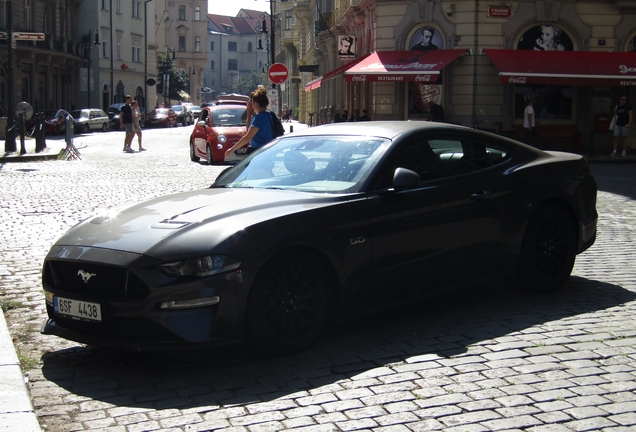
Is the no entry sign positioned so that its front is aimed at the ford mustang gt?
yes

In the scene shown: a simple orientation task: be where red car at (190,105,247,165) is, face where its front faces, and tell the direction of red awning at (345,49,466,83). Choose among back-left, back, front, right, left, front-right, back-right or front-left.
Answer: left

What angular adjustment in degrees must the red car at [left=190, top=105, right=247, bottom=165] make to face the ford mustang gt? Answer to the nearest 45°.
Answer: approximately 45° to its right

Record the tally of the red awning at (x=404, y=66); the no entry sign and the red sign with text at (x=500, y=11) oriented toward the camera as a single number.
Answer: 3

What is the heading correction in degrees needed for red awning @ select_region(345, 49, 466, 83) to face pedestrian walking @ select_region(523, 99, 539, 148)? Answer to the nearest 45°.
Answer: approximately 45° to its left

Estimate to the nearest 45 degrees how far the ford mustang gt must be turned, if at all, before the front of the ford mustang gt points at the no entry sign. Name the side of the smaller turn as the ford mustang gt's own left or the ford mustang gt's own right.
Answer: approximately 135° to the ford mustang gt's own right

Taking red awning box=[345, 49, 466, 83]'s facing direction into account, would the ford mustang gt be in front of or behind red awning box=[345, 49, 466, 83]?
in front

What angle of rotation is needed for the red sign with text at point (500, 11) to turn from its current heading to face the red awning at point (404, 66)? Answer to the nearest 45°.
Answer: approximately 90° to its right

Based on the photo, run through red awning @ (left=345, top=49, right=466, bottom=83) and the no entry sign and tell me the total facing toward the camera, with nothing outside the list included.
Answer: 2
